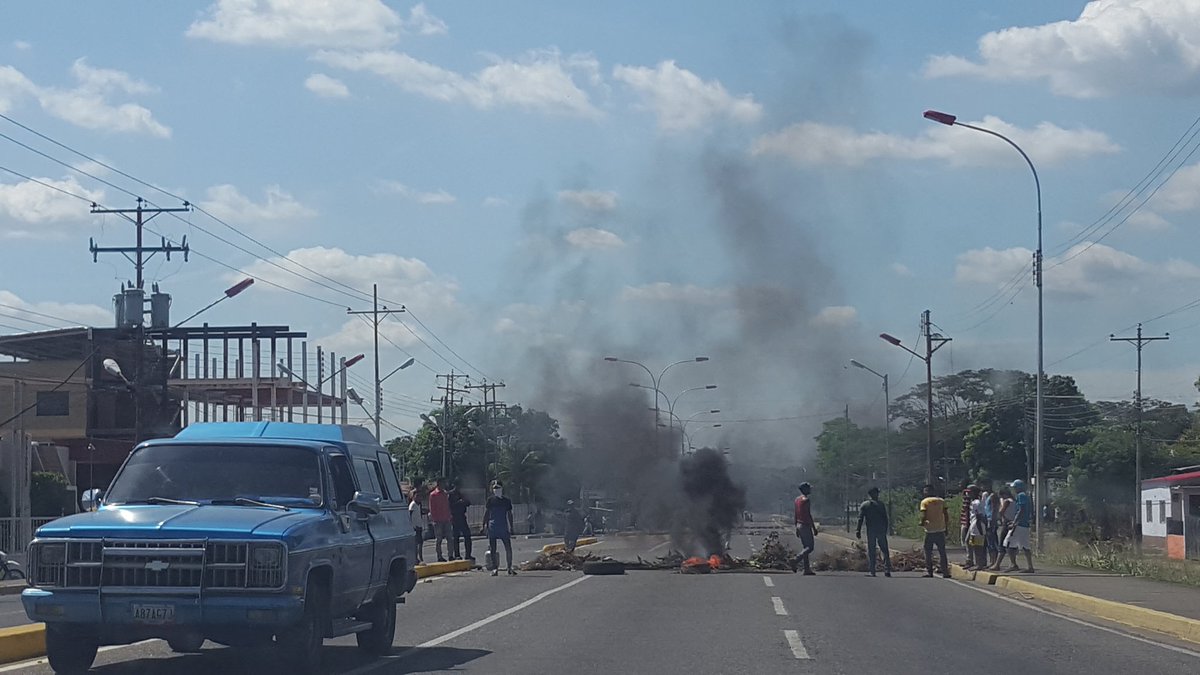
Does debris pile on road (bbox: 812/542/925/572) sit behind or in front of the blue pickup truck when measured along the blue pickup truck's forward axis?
behind

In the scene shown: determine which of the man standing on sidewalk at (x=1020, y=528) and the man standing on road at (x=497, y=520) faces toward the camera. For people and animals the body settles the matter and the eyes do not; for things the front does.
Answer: the man standing on road at (x=497, y=520)

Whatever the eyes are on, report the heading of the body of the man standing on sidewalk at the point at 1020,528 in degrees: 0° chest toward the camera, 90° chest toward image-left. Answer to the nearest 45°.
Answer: approximately 90°

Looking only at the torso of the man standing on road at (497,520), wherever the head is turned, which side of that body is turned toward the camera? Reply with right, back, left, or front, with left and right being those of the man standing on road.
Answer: front

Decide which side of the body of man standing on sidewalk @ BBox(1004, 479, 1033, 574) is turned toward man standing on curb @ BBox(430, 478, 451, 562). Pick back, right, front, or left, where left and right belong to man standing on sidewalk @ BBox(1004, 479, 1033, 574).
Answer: front

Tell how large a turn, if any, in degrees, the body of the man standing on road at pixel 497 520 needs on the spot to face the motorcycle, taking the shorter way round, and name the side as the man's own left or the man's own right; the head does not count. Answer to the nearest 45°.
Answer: approximately 90° to the man's own right

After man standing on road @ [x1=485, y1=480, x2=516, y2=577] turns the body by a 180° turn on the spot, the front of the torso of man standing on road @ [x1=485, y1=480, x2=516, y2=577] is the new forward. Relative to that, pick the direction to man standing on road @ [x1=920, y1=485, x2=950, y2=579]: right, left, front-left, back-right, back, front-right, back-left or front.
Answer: right

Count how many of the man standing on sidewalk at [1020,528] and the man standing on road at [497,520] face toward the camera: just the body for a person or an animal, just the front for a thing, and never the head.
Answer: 1

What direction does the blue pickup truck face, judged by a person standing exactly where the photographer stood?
facing the viewer and to the left of the viewer

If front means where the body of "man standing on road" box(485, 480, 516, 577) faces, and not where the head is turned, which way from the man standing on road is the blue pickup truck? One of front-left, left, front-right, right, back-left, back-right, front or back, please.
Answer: front
